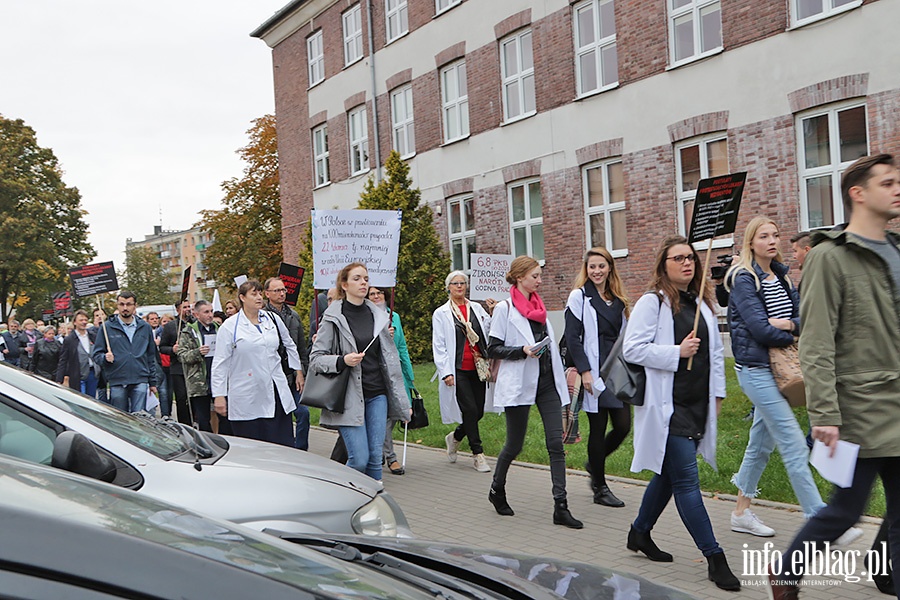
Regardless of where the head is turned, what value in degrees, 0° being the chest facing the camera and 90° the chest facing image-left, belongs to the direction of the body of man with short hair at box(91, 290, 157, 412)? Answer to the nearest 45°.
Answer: approximately 0°

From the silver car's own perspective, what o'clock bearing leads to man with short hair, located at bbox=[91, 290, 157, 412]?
The man with short hair is roughly at 9 o'clock from the silver car.

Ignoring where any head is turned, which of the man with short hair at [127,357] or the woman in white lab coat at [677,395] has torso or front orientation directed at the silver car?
the man with short hair

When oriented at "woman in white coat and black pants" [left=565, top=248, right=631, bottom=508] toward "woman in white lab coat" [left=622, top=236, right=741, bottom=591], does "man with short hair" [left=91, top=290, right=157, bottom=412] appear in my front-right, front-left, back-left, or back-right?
back-right

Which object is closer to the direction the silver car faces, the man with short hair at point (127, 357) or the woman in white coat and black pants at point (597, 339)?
the woman in white coat and black pants

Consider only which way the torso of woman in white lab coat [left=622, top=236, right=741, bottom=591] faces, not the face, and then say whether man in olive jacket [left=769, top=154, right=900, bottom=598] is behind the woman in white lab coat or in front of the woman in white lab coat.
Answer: in front

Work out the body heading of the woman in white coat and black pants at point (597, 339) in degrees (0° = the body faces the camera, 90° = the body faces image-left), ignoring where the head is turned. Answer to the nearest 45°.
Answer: approximately 315°

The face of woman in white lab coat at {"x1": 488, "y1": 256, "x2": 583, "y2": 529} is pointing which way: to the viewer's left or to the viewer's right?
to the viewer's right

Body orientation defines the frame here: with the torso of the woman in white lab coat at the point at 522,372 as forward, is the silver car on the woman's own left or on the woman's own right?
on the woman's own right

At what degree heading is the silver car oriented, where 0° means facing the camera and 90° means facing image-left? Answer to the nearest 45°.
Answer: approximately 270°
